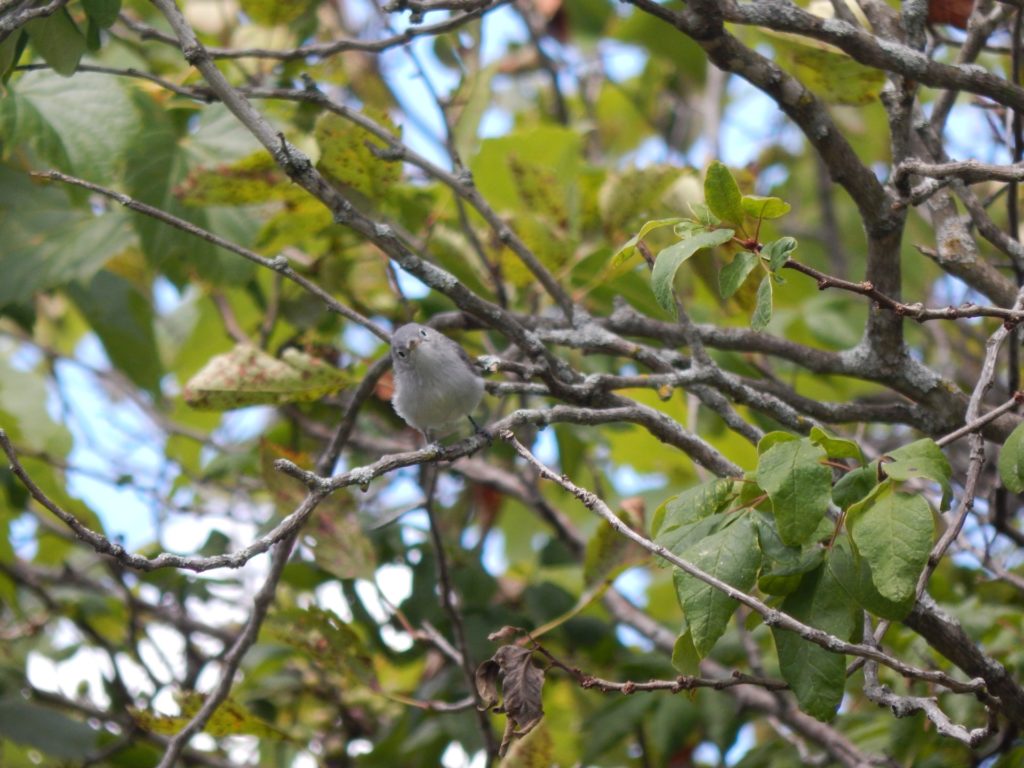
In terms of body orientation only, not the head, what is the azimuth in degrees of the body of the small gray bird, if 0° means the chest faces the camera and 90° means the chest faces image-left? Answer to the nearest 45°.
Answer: approximately 0°

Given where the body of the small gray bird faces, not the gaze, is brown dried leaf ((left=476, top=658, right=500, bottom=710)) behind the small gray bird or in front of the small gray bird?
in front

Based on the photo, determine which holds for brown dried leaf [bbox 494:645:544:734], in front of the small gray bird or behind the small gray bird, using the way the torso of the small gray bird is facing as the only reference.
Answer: in front
